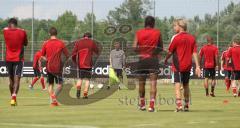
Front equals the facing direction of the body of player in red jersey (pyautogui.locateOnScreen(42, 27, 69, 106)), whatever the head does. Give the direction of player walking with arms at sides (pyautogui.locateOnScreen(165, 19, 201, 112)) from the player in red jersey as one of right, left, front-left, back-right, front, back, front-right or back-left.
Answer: back-right

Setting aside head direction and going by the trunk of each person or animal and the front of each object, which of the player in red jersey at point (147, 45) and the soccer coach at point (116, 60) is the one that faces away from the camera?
the player in red jersey

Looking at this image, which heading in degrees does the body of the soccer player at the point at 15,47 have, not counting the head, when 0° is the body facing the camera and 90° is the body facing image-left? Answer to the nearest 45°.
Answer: approximately 180°

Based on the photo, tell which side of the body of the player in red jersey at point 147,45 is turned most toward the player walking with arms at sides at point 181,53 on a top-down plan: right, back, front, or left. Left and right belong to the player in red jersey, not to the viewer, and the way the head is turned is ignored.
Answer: right

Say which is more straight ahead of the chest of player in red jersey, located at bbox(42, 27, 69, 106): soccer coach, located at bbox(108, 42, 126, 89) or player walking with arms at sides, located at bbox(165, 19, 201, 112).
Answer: the soccer coach

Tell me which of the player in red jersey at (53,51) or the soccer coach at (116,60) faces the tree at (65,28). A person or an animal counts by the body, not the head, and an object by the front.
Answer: the player in red jersey

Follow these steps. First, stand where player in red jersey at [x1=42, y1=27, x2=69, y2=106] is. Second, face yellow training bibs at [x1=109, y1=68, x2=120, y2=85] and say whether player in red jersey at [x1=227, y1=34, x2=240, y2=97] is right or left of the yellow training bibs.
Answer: right

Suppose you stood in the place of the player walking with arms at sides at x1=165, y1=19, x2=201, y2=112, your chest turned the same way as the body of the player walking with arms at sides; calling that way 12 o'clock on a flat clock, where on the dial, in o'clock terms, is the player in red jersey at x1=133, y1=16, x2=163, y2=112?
The player in red jersey is roughly at 10 o'clock from the player walking with arms at sides.

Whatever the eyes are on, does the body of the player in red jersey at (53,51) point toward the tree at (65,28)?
yes

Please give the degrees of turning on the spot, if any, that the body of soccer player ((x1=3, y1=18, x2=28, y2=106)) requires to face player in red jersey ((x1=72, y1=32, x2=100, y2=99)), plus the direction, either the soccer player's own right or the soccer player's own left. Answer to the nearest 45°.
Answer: approximately 45° to the soccer player's own right

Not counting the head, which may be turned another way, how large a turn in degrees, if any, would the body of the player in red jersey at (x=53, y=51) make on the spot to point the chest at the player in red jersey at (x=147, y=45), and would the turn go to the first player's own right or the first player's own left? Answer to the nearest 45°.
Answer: approximately 135° to the first player's own right

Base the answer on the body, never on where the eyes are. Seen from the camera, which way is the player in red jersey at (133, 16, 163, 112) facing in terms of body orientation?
away from the camera
